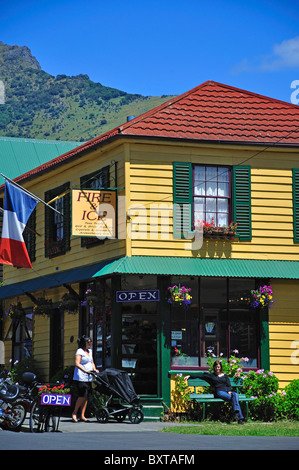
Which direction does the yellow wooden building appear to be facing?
toward the camera

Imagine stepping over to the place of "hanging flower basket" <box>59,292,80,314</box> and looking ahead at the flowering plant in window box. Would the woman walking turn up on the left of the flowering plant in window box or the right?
right

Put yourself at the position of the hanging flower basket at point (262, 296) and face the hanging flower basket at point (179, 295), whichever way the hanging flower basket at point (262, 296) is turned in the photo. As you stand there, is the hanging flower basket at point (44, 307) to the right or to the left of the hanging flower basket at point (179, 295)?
right

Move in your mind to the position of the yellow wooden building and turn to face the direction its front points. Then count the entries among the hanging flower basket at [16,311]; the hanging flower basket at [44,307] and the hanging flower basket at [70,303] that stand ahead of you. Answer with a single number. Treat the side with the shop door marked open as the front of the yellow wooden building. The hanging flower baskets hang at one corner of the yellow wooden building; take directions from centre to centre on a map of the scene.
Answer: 0

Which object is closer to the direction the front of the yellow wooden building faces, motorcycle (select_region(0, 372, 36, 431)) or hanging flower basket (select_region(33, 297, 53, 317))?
the motorcycle

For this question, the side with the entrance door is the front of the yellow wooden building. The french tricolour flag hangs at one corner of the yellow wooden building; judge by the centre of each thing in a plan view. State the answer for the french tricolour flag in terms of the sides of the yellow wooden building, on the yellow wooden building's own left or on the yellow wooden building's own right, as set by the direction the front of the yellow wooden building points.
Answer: on the yellow wooden building's own right

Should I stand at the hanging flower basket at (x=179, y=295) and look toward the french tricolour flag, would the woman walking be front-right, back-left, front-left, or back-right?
front-left
